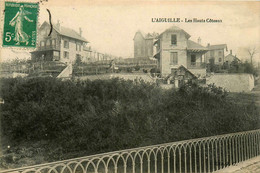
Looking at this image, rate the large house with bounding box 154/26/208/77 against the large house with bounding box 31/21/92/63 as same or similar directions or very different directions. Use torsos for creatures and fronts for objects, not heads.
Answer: same or similar directions

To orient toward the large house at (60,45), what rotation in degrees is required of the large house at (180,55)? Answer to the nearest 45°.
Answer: approximately 45° to its right

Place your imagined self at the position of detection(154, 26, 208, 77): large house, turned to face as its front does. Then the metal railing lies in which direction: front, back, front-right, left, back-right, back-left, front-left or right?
front

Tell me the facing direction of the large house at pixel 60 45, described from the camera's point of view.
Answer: facing the viewer and to the left of the viewer

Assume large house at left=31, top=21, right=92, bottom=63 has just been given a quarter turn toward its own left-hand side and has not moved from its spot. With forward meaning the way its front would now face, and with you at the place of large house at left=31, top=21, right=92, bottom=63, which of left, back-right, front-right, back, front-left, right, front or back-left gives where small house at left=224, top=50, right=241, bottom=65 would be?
front-left

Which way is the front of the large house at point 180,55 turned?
toward the camera

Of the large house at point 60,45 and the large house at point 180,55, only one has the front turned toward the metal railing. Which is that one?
the large house at point 180,55

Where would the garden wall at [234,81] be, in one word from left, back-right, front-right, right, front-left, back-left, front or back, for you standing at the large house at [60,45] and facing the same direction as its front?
back-left
